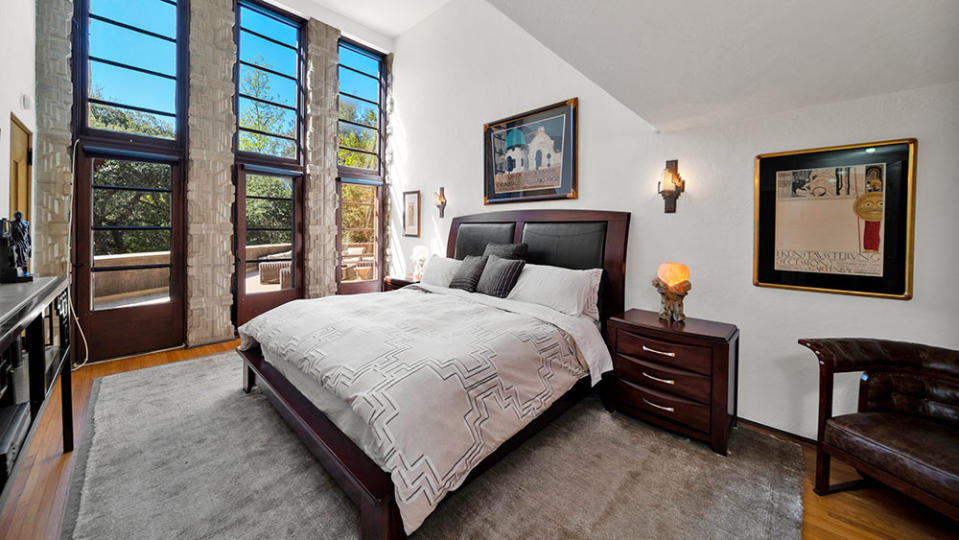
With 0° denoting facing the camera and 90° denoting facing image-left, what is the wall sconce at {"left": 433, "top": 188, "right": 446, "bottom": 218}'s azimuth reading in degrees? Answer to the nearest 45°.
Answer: approximately 45°

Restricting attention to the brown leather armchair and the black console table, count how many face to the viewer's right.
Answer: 1

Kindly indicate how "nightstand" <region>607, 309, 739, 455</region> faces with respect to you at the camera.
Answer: facing the viewer and to the left of the viewer

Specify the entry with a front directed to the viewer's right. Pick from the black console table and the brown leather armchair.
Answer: the black console table

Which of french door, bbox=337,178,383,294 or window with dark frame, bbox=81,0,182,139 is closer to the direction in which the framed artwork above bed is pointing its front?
the window with dark frame

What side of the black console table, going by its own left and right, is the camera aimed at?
right

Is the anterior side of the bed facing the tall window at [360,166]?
no

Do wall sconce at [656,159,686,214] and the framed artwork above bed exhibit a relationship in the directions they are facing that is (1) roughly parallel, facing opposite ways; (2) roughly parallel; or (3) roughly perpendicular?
roughly parallel

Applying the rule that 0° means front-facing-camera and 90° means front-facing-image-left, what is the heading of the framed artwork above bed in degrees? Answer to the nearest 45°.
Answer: approximately 45°

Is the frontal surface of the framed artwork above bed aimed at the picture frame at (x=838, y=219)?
no

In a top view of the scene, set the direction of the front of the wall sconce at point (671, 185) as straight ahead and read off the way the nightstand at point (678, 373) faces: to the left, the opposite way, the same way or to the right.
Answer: the same way

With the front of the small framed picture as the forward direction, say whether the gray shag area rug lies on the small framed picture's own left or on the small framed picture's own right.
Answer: on the small framed picture's own left

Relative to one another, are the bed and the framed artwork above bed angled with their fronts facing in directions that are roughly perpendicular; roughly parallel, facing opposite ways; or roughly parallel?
roughly parallel

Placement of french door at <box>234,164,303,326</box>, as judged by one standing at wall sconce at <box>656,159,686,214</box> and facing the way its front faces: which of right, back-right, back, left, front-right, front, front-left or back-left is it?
front-right
